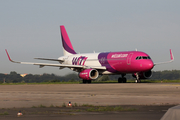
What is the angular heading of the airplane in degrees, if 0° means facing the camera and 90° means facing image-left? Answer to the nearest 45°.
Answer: approximately 315°
